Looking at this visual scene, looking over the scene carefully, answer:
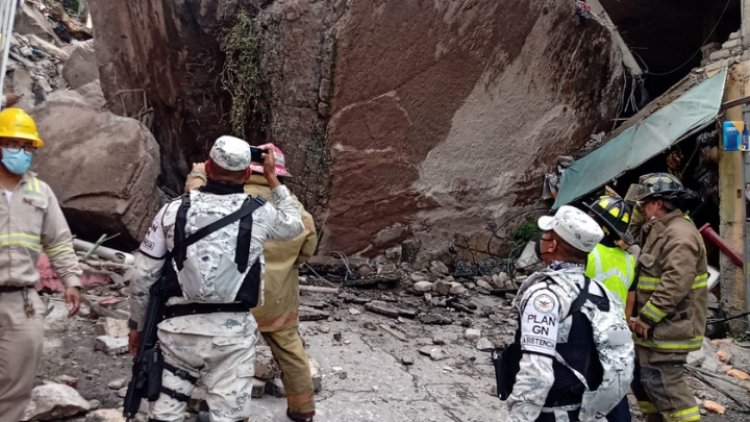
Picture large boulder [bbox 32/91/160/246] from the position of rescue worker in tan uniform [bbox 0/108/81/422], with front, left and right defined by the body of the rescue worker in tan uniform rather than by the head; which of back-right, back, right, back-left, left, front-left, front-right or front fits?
back

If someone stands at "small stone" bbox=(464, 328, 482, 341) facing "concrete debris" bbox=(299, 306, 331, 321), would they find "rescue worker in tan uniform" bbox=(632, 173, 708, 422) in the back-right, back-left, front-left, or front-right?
back-left

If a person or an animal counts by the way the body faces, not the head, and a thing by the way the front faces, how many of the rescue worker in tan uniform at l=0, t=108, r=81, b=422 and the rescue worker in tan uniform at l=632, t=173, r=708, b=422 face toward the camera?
1

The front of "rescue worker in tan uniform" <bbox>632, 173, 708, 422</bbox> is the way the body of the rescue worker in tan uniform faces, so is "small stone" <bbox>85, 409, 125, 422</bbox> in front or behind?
in front

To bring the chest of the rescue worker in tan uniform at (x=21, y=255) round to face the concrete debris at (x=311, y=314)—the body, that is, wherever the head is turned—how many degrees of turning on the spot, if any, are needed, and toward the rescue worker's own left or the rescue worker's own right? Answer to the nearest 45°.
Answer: approximately 135° to the rescue worker's own left

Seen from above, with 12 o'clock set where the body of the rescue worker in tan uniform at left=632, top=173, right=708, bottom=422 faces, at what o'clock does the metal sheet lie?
The metal sheet is roughly at 3 o'clock from the rescue worker in tan uniform.

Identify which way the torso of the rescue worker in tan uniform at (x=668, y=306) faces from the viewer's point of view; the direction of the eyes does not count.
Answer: to the viewer's left

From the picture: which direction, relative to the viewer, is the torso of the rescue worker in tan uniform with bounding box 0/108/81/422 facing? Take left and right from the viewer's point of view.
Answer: facing the viewer

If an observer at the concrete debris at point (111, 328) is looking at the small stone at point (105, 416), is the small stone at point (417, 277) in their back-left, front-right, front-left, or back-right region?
back-left

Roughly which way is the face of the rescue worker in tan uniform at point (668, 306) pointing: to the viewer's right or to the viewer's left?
to the viewer's left

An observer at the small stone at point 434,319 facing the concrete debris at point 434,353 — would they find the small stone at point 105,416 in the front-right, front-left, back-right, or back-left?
front-right

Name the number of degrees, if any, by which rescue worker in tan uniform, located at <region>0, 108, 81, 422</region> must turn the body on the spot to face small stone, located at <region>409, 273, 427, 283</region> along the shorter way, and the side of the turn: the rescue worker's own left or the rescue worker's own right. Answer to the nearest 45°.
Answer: approximately 135° to the rescue worker's own left

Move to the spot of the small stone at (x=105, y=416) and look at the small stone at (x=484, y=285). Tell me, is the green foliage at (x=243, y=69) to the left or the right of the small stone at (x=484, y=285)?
left

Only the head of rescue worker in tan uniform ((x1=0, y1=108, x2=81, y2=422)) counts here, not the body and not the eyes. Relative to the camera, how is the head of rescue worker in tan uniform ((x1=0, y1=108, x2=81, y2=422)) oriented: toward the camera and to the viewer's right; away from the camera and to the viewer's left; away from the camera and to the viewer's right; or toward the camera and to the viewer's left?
toward the camera and to the viewer's right
